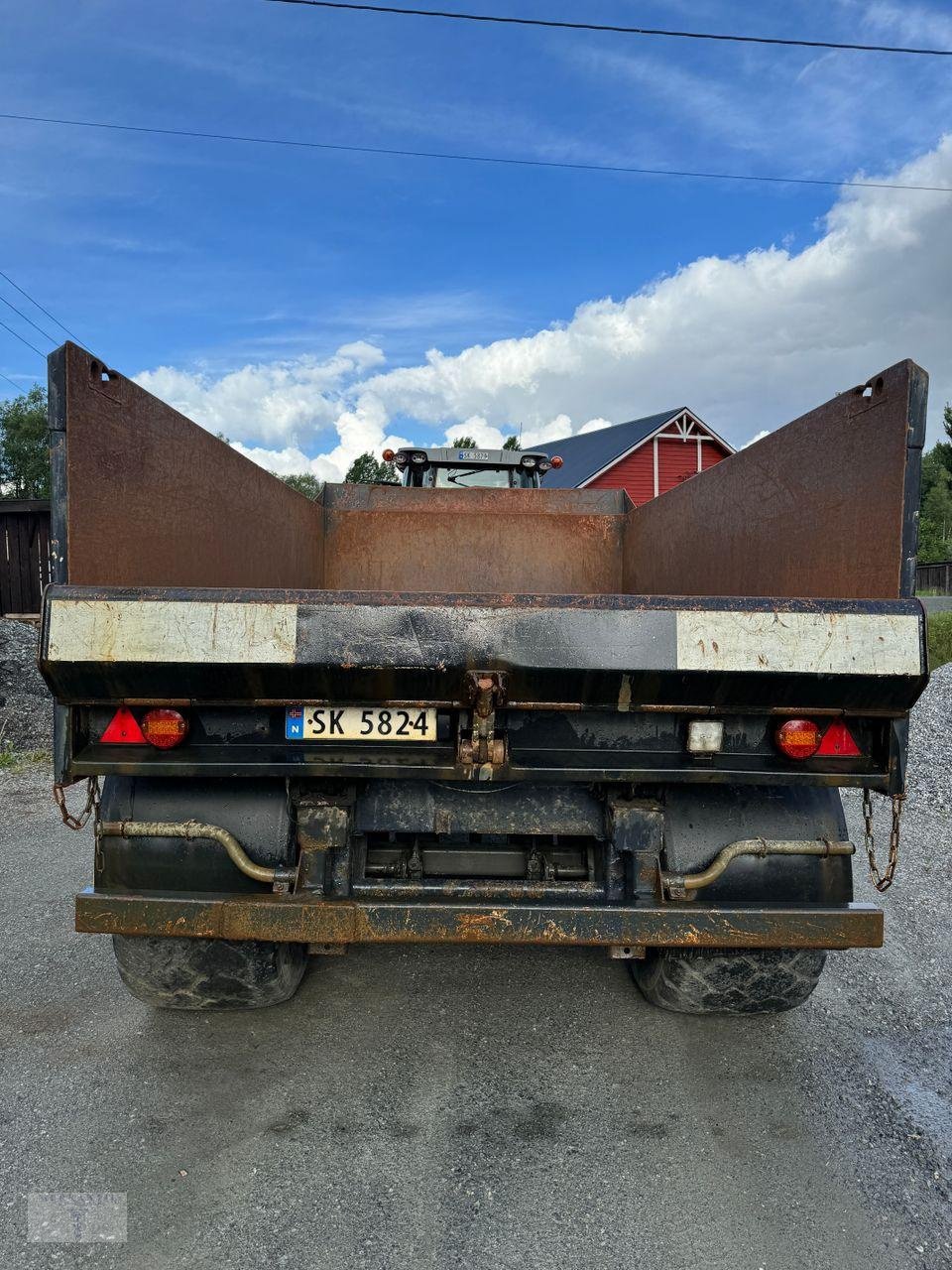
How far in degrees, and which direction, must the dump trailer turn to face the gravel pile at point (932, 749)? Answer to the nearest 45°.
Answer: approximately 45° to its right

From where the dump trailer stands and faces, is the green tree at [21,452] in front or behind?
in front

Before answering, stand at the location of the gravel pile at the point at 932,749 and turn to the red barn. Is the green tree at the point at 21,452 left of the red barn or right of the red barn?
left

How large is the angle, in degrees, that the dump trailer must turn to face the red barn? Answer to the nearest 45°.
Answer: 0° — it already faces it

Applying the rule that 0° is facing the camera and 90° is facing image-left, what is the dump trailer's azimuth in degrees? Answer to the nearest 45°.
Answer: approximately 180°

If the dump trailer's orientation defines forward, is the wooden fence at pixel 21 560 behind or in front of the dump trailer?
in front
